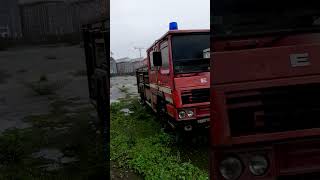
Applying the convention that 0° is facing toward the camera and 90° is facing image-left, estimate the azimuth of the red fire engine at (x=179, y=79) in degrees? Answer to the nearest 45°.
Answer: approximately 315°
